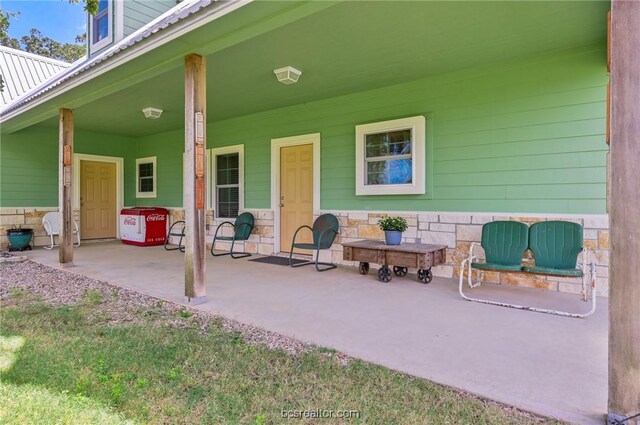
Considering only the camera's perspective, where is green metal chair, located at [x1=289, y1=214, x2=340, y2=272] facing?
facing the viewer and to the left of the viewer

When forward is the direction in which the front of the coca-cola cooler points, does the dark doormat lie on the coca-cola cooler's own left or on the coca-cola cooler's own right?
on the coca-cola cooler's own left

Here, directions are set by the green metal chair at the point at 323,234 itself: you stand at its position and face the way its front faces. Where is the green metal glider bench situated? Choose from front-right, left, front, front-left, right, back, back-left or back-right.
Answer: left

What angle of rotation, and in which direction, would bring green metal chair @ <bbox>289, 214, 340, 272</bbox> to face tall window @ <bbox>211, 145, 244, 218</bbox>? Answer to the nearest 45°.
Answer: approximately 90° to its right

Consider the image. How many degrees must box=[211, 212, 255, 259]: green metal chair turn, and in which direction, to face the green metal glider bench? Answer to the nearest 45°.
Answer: approximately 90° to its left

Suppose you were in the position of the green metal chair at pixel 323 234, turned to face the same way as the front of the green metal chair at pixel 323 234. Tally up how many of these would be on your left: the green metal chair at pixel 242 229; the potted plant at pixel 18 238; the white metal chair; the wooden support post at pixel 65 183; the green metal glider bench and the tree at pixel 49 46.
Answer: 1

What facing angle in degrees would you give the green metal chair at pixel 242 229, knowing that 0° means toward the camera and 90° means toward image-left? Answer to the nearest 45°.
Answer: approximately 45°

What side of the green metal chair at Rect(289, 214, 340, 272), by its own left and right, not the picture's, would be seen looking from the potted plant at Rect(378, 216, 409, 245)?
left

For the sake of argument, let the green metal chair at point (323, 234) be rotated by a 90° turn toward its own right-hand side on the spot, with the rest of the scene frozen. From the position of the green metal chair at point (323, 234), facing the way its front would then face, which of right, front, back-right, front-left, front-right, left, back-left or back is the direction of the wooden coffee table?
back

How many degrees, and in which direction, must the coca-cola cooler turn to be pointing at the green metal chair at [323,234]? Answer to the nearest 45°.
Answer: approximately 90° to its left

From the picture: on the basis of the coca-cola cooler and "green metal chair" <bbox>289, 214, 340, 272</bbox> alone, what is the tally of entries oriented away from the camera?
0

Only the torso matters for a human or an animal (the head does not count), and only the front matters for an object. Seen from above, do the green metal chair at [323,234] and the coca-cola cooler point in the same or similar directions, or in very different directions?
same or similar directions

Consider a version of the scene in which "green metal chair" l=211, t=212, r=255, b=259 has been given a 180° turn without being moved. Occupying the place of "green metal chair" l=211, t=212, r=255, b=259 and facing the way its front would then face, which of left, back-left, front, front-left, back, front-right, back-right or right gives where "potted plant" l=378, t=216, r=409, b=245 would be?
right

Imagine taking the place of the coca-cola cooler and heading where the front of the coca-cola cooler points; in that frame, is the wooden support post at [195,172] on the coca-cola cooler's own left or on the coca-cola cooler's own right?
on the coca-cola cooler's own left

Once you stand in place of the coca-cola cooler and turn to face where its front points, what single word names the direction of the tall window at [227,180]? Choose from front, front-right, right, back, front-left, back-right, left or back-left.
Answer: left

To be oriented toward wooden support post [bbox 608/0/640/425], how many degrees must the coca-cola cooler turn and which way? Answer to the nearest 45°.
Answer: approximately 45° to its left

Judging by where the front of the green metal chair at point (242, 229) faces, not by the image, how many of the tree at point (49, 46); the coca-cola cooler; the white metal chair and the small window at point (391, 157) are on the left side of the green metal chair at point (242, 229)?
1

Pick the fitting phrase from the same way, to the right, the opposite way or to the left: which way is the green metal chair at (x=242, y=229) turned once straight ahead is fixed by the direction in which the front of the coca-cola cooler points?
the same way
